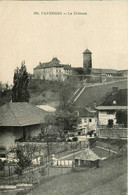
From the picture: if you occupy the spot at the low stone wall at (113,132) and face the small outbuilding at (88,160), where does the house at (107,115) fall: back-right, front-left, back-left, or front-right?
back-right
